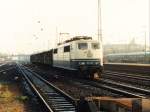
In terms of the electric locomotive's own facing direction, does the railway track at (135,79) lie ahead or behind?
ahead

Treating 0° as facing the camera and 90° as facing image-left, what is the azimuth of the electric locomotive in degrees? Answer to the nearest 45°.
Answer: approximately 315°
